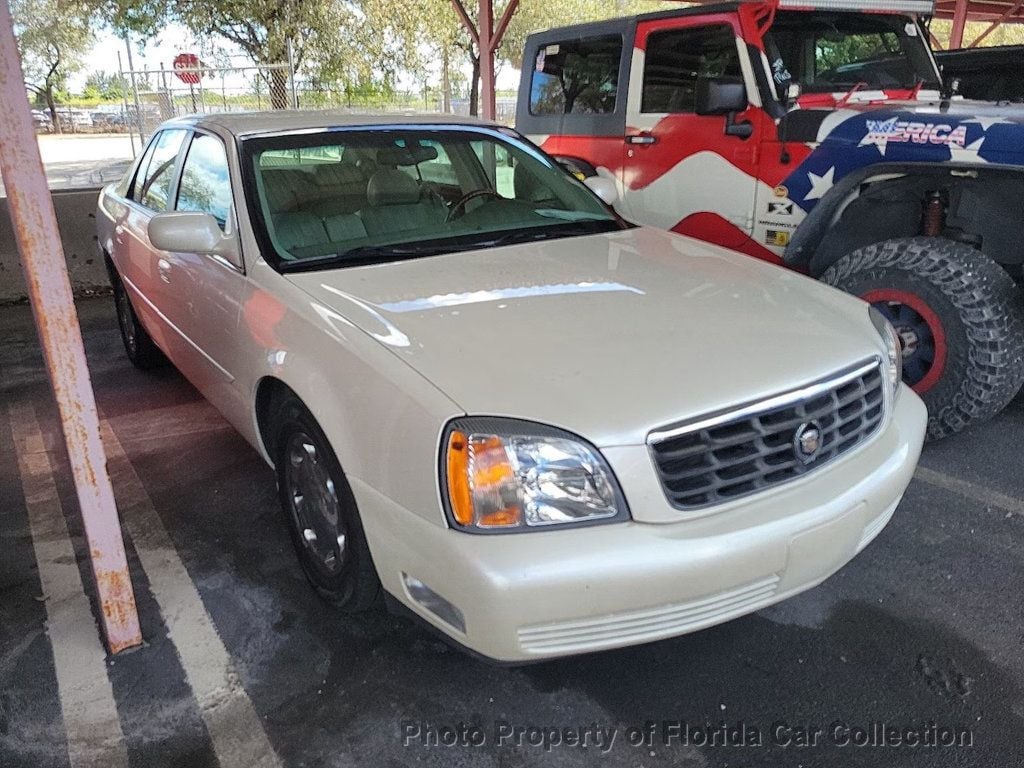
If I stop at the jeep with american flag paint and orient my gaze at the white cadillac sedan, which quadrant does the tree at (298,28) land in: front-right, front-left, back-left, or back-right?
back-right

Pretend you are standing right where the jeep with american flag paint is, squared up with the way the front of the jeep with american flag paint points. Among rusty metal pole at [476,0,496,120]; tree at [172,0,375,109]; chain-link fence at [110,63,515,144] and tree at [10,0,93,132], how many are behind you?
4

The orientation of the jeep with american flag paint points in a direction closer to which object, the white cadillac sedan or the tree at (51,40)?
the white cadillac sedan

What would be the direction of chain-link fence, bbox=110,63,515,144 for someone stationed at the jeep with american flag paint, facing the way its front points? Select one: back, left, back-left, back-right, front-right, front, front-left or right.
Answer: back

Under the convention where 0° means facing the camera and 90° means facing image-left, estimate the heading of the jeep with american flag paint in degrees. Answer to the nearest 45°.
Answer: approximately 315°

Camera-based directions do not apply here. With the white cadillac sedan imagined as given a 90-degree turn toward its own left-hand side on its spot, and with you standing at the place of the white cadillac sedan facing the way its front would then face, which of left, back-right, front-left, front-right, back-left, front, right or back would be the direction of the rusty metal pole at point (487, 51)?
front-left

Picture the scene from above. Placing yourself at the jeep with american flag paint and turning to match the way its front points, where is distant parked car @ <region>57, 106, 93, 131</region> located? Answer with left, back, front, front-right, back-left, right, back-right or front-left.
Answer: back

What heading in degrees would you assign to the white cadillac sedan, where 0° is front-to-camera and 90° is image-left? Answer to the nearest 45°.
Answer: approximately 315°

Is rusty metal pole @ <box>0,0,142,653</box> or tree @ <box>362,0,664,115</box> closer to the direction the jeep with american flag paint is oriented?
the rusty metal pole

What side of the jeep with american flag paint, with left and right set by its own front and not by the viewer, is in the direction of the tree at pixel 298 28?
back

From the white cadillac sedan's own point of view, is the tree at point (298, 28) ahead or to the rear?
to the rear

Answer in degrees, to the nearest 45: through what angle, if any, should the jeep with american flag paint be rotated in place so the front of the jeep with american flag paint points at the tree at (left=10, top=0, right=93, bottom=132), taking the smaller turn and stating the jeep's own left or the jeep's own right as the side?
approximately 180°
